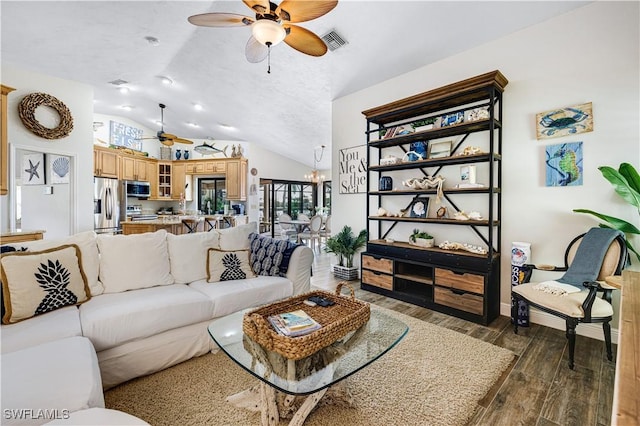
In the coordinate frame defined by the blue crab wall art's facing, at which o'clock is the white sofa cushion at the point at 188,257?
The white sofa cushion is roughly at 12 o'clock from the blue crab wall art.

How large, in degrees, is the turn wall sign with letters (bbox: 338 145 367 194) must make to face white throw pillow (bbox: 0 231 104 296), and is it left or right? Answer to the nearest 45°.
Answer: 0° — it already faces it

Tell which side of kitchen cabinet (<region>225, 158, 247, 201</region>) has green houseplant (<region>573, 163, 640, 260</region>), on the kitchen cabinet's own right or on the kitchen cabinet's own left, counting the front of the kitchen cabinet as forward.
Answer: on the kitchen cabinet's own left

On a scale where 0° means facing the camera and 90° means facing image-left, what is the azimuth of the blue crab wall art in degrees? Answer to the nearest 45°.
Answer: approximately 45°

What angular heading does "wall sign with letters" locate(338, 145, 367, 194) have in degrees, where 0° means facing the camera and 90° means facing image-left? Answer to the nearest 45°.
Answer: approximately 45°

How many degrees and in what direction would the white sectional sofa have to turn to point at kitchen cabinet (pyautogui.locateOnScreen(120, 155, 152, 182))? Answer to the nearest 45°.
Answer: approximately 135° to its left

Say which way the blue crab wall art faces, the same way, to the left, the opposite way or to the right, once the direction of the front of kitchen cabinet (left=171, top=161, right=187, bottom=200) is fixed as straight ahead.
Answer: to the right
